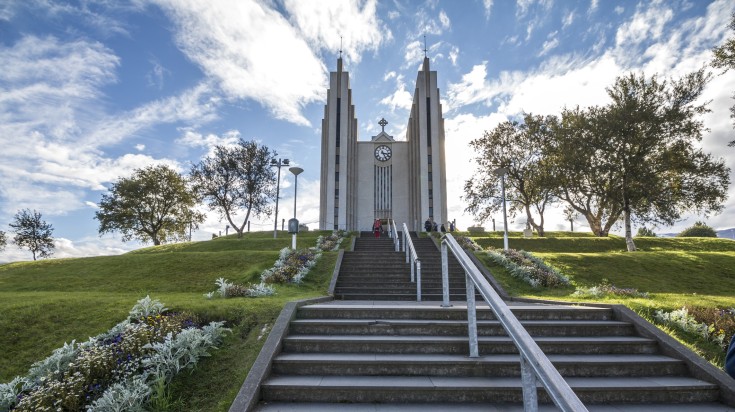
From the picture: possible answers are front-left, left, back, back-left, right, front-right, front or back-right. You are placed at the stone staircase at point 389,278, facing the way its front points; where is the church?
back

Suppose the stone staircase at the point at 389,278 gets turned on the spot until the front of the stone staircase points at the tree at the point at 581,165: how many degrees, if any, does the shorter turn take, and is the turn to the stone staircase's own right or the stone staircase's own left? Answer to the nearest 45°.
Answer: approximately 135° to the stone staircase's own left

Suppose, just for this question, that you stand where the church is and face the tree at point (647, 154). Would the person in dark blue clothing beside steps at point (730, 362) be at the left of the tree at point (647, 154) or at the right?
right

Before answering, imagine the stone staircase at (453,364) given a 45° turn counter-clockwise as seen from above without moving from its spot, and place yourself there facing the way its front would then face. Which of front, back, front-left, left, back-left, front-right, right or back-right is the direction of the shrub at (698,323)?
left

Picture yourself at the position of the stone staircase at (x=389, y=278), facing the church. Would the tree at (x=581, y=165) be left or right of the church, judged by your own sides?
right

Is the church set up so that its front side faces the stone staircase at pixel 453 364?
yes

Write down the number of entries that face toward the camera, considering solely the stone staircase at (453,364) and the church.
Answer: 2

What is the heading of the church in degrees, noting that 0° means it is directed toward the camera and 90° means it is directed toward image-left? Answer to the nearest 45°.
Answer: approximately 0°

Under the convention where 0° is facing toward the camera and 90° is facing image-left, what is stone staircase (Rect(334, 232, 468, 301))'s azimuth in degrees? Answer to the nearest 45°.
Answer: approximately 0°

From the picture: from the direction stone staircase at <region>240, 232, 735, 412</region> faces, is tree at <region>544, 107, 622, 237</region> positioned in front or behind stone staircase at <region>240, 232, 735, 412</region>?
behind

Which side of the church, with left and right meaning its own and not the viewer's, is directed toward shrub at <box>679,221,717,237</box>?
left
